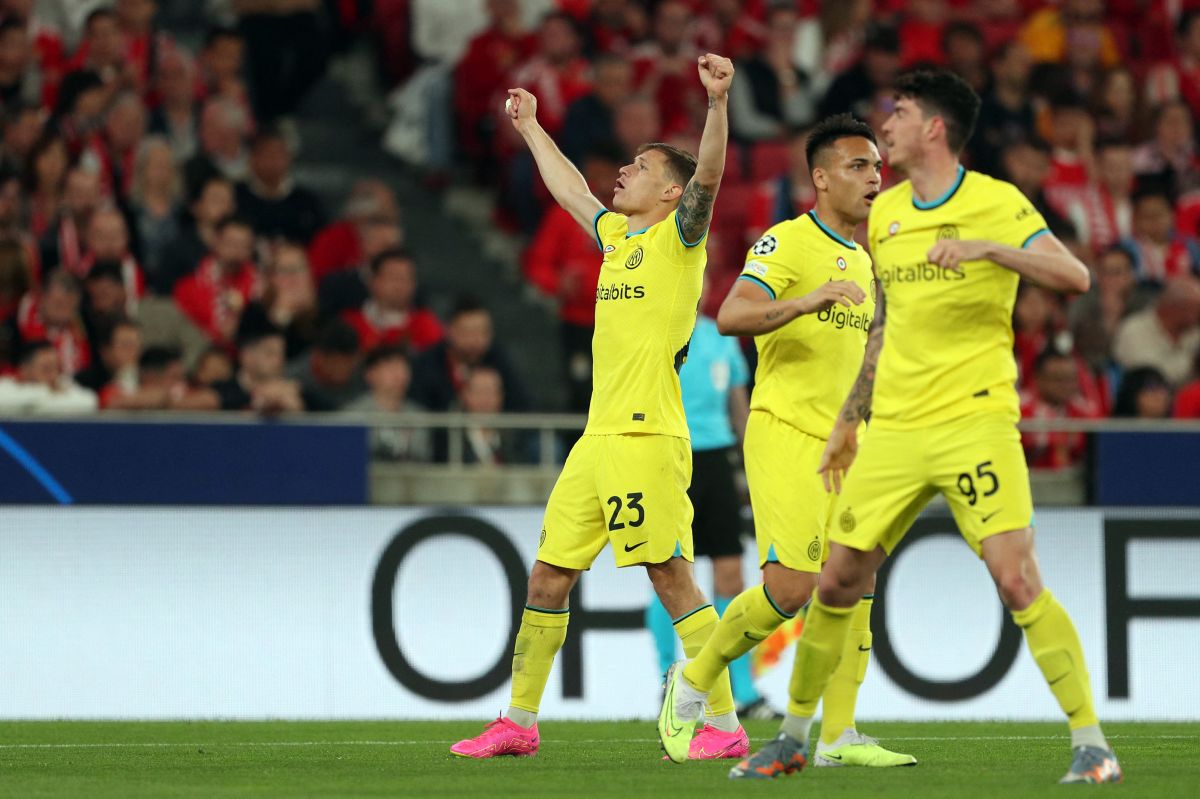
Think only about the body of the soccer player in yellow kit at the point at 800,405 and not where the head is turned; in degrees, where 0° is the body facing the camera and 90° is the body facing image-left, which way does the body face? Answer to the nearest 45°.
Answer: approximately 315°

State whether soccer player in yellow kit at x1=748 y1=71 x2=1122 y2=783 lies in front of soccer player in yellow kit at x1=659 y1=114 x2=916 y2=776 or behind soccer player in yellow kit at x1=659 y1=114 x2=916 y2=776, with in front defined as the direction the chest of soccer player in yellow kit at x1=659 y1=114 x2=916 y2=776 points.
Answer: in front

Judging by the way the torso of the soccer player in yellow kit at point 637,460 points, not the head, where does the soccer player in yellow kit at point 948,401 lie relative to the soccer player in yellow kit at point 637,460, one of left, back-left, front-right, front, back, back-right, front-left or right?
left

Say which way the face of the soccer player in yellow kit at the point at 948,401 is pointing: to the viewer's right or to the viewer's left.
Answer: to the viewer's left

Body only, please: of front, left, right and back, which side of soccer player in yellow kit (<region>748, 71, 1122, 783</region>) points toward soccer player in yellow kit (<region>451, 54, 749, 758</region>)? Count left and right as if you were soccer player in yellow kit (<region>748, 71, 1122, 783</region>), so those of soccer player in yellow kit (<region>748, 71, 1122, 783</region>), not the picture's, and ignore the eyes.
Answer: right

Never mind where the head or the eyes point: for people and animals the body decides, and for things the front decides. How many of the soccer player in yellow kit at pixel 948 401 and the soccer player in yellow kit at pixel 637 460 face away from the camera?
0

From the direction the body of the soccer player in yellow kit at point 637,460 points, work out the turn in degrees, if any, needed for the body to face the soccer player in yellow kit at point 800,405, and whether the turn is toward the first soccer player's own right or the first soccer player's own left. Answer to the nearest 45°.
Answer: approximately 135° to the first soccer player's own left
